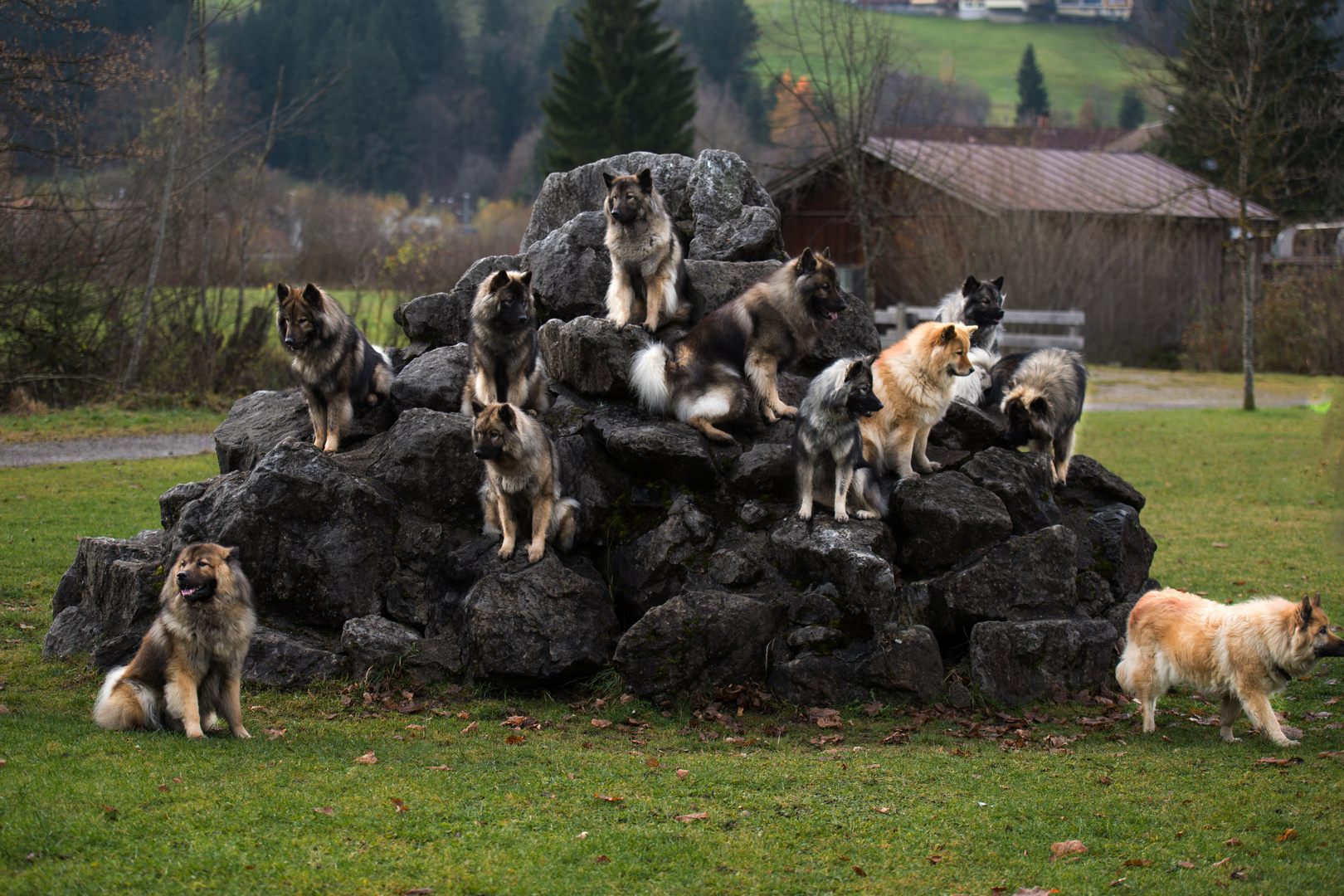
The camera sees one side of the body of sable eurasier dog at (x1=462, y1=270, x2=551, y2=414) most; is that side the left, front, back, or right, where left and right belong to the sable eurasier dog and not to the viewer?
front

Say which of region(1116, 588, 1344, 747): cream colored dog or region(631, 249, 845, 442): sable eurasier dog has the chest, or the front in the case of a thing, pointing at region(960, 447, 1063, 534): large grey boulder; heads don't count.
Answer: the sable eurasier dog

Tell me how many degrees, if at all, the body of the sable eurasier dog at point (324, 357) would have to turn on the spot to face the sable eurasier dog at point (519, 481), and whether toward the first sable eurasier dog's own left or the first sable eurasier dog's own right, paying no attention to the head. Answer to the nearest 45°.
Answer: approximately 90° to the first sable eurasier dog's own left

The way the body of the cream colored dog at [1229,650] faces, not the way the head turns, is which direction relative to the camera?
to the viewer's right

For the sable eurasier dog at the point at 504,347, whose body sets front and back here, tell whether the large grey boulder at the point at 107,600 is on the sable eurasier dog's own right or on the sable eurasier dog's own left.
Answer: on the sable eurasier dog's own right

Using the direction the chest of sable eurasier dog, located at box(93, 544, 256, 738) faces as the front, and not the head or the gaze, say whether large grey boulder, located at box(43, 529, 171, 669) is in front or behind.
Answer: behind

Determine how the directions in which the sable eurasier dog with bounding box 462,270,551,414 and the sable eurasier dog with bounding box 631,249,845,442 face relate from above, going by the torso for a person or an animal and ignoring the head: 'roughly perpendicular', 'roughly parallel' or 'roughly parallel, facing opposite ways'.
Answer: roughly perpendicular

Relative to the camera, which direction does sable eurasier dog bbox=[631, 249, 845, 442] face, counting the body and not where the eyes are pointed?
to the viewer's right

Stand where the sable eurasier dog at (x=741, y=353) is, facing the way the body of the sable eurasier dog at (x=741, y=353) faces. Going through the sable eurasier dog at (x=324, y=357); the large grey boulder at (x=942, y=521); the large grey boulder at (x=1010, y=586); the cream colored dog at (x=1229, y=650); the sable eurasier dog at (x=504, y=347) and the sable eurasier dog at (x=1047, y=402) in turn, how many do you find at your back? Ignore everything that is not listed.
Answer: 2

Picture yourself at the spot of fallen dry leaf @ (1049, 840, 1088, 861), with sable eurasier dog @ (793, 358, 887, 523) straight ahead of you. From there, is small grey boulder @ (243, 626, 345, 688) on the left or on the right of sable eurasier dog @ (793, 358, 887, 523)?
left

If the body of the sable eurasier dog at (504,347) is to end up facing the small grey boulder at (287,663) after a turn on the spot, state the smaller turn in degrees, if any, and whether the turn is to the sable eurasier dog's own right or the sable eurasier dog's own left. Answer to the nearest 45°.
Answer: approximately 45° to the sable eurasier dog's own right

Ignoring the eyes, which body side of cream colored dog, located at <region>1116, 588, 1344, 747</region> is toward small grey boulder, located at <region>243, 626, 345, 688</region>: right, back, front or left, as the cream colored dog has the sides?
back

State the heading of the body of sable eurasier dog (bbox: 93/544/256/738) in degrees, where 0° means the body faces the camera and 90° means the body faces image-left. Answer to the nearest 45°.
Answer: approximately 315°
